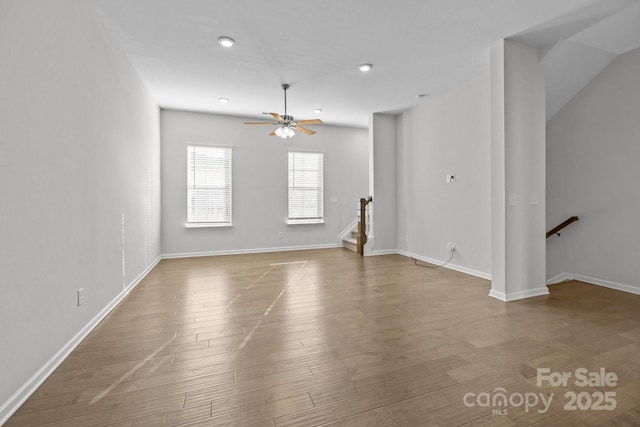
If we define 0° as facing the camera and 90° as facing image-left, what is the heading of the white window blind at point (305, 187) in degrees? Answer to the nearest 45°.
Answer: approximately 0°

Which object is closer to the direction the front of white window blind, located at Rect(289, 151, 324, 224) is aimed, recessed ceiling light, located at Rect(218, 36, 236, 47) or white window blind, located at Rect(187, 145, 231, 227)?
the recessed ceiling light

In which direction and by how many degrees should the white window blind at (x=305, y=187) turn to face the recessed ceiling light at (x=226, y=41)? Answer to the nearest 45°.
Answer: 0° — it already faces it

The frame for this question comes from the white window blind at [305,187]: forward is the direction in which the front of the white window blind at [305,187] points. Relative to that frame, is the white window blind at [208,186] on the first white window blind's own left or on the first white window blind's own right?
on the first white window blind's own right
